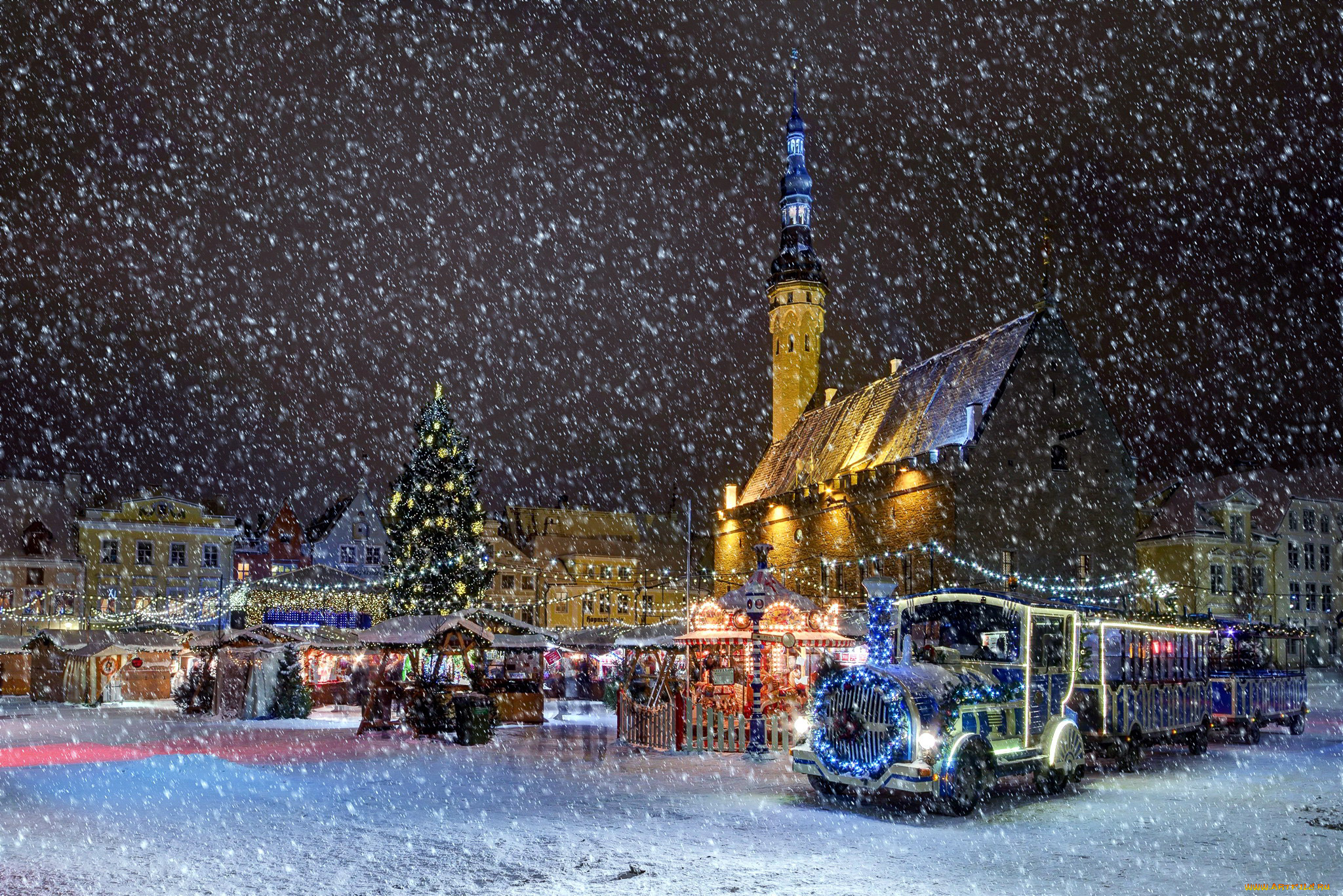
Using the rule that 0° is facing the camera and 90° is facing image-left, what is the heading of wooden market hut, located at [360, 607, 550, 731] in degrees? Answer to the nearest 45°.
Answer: approximately 0°

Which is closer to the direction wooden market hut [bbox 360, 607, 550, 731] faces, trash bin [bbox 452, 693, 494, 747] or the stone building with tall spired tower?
the trash bin

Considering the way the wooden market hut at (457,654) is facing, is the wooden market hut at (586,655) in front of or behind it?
behind

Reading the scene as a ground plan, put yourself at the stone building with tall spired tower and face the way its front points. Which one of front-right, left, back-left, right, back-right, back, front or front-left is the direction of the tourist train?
front-left

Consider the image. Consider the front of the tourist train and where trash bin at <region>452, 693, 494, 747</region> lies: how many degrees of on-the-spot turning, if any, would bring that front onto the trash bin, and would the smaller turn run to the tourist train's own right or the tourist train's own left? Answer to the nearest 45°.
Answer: approximately 90° to the tourist train's own right

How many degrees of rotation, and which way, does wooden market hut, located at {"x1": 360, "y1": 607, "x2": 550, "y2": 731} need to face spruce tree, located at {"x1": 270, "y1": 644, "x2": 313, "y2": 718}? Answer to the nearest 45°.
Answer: approximately 135° to its right

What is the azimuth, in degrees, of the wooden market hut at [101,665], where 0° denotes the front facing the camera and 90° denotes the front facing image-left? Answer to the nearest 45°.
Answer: approximately 0°

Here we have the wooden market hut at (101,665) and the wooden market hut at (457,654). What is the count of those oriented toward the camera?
2

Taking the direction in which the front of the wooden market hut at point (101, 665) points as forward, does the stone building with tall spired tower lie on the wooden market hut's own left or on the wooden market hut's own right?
on the wooden market hut's own left
